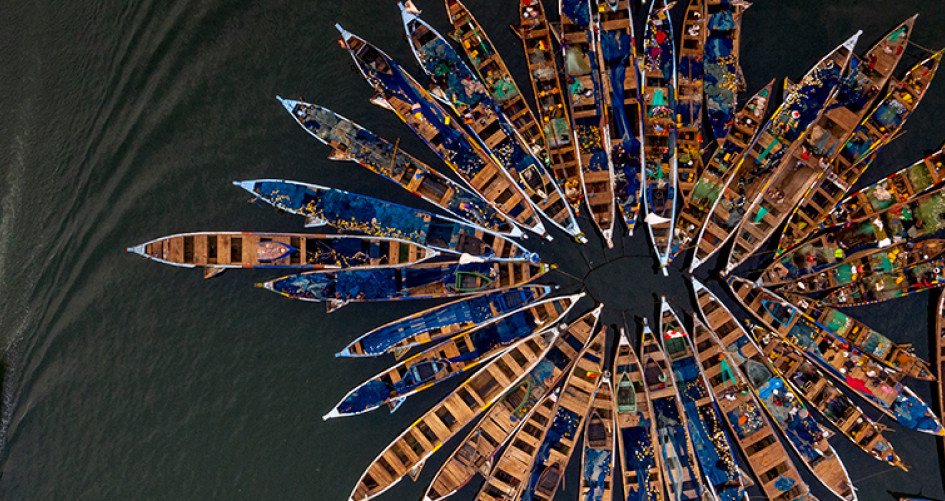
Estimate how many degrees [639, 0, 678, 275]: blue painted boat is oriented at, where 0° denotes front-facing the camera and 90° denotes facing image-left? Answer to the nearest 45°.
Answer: approximately 0°

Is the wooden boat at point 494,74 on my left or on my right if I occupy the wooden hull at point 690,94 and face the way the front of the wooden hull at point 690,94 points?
on my right

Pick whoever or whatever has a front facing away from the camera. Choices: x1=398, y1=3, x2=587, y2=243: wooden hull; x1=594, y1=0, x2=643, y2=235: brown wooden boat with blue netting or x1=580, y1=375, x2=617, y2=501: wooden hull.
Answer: x1=580, y1=375, x2=617, y2=501: wooden hull

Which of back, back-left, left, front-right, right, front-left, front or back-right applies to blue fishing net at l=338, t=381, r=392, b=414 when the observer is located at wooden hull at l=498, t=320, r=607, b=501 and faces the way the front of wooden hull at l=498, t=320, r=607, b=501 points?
left

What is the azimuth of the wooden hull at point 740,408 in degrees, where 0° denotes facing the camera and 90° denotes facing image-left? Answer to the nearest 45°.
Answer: approximately 135°

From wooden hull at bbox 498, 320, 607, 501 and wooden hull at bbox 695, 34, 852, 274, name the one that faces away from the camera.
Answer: wooden hull at bbox 498, 320, 607, 501

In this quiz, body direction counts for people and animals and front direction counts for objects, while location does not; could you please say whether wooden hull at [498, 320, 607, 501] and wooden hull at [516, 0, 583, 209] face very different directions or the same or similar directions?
very different directions

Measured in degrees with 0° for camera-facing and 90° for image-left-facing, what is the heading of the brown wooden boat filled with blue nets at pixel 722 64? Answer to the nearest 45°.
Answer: approximately 0°

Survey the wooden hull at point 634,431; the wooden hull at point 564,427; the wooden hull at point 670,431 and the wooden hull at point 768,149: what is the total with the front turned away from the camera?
3

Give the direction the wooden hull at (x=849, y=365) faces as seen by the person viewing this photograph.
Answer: facing away from the viewer and to the left of the viewer
